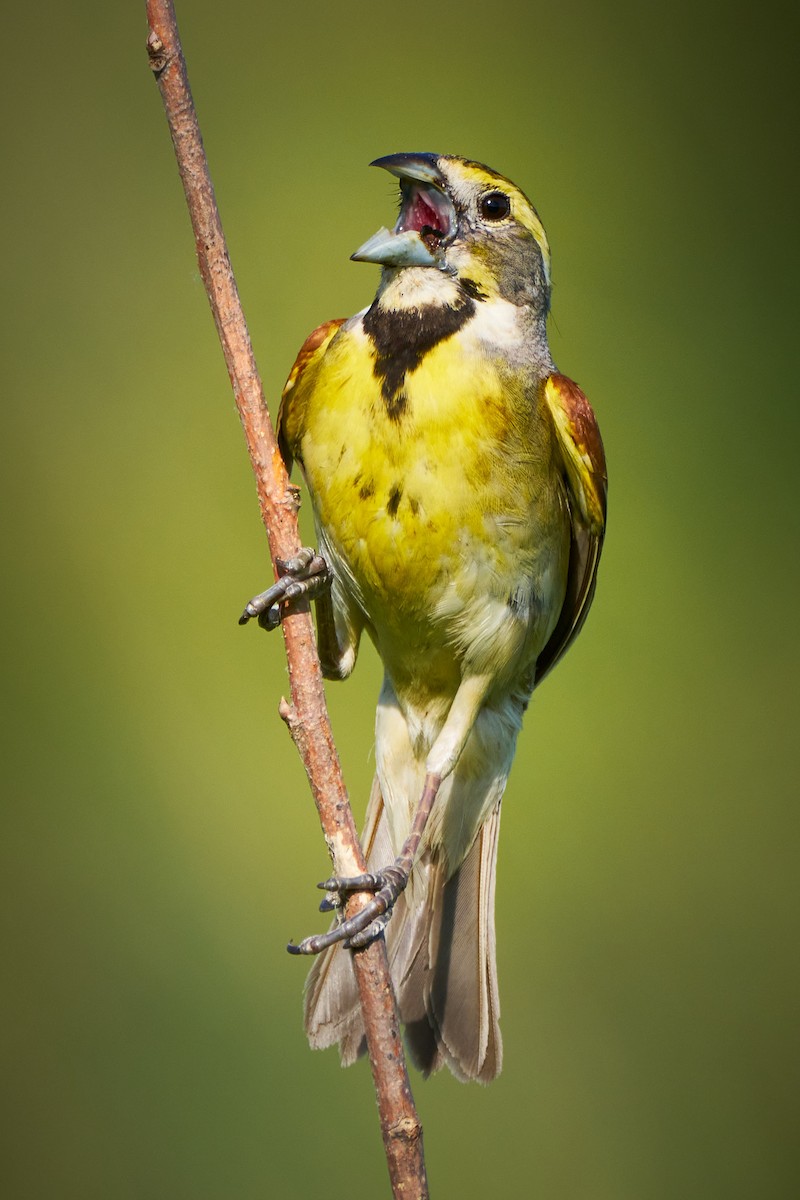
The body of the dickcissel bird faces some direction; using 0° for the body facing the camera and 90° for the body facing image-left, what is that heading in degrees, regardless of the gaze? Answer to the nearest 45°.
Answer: approximately 45°
